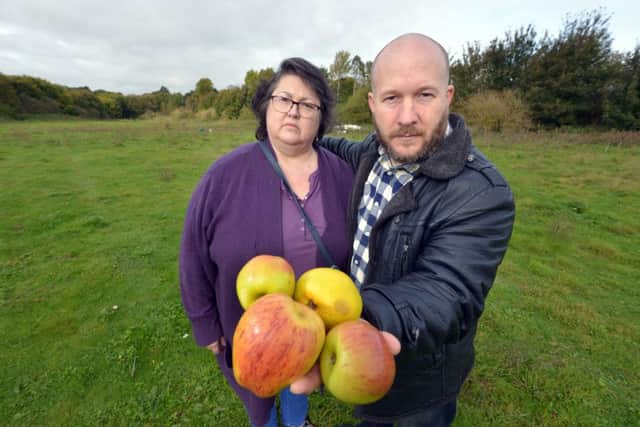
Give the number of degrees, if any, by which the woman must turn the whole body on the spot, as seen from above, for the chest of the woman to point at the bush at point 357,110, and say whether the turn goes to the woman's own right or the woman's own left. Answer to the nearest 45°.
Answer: approximately 135° to the woman's own left

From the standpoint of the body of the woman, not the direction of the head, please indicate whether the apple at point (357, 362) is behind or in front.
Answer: in front

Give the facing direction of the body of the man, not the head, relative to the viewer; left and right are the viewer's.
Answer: facing the viewer and to the left of the viewer

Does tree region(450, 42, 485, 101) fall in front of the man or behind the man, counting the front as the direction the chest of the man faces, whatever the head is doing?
behind

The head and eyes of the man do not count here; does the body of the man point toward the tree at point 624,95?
no

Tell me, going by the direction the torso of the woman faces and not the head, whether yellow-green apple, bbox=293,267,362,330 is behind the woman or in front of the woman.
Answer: in front

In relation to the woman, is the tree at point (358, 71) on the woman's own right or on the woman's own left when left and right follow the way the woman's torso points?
on the woman's own left

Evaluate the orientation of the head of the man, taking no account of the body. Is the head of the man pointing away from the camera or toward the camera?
toward the camera

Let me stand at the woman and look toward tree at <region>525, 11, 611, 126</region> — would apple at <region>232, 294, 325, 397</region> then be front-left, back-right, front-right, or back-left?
back-right

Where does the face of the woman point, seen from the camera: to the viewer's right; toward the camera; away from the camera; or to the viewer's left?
toward the camera

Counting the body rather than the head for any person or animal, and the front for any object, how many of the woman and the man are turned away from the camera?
0

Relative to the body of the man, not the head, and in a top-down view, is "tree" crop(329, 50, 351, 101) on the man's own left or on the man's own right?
on the man's own right

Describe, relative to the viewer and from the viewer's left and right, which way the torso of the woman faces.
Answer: facing the viewer and to the right of the viewer

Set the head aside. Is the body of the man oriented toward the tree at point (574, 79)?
no
